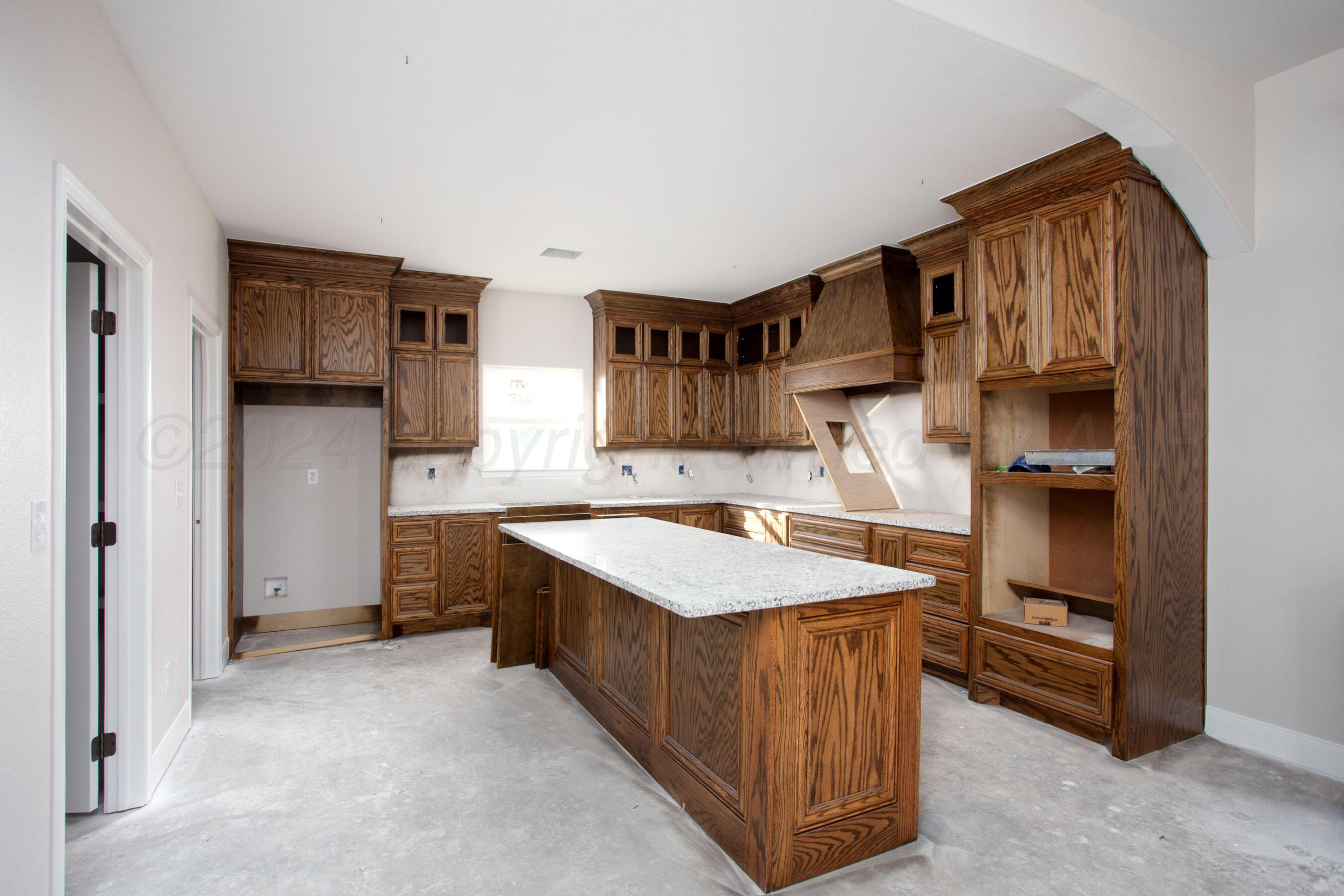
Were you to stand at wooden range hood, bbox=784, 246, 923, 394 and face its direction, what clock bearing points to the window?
The window is roughly at 2 o'clock from the wooden range hood.

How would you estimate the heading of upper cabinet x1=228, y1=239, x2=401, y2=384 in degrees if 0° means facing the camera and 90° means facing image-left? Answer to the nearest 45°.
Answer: approximately 315°

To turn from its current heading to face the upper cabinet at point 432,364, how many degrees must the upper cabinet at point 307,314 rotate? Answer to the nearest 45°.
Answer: approximately 45° to its left

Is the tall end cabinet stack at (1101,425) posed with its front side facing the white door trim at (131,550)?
yes

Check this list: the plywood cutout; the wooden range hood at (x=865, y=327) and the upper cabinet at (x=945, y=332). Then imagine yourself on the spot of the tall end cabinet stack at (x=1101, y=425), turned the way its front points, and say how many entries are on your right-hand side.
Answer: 3
